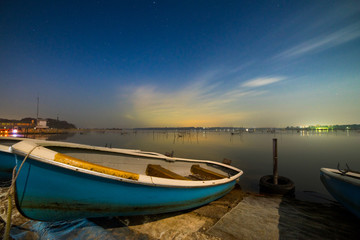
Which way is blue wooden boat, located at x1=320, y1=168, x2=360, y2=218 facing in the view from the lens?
facing away from the viewer and to the left of the viewer

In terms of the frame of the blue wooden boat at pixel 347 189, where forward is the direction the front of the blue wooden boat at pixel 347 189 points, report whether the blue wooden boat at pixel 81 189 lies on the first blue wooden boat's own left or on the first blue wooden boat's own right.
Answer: on the first blue wooden boat's own left
